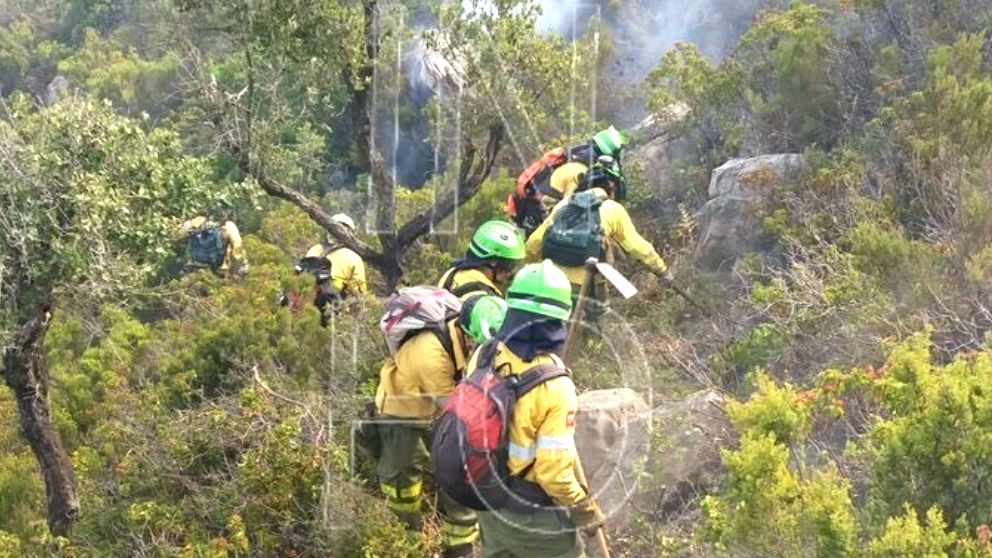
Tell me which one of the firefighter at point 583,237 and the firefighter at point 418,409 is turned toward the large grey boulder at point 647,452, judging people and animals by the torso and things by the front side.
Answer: the firefighter at point 418,409

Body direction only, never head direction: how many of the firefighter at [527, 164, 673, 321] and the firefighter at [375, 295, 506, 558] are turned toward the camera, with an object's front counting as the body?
0

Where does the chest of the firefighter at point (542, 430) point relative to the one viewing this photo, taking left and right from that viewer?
facing away from the viewer and to the right of the viewer

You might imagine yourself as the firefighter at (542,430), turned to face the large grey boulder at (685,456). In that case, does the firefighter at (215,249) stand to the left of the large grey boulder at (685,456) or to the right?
left

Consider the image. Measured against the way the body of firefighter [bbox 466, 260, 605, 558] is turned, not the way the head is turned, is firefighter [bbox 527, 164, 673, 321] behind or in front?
in front

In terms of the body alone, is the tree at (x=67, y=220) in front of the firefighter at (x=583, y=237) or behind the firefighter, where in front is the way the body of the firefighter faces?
behind

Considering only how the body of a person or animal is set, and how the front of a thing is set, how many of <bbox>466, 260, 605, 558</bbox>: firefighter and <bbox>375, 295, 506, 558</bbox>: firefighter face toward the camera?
0

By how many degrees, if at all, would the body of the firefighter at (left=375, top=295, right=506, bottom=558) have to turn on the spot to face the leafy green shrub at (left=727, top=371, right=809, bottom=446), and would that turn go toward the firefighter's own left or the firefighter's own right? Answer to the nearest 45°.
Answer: approximately 45° to the firefighter's own right

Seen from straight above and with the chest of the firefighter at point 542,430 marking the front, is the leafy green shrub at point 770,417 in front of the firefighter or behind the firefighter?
in front

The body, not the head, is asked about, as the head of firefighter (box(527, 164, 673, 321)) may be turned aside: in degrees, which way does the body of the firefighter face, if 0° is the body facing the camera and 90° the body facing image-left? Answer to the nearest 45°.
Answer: approximately 225°

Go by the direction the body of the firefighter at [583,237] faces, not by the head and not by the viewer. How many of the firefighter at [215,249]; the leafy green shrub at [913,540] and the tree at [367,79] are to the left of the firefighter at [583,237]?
2
